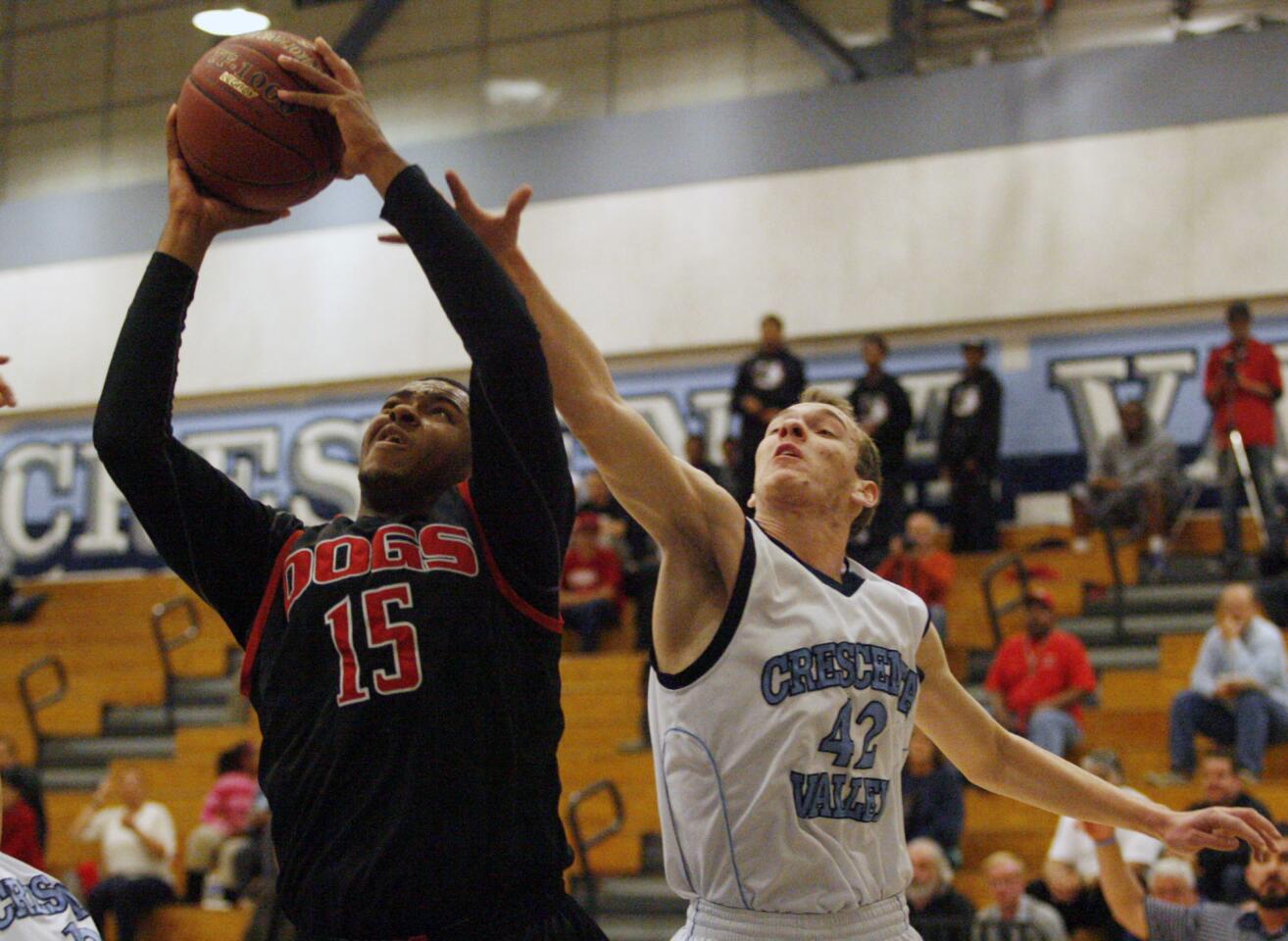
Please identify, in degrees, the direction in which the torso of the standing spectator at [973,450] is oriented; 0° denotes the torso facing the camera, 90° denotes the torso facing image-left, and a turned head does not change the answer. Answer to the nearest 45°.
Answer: approximately 45°

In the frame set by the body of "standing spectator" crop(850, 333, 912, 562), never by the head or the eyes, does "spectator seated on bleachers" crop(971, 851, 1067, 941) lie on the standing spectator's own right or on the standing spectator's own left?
on the standing spectator's own left

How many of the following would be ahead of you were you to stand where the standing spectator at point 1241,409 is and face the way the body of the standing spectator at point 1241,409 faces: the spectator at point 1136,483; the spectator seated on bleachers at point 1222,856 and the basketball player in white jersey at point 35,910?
2

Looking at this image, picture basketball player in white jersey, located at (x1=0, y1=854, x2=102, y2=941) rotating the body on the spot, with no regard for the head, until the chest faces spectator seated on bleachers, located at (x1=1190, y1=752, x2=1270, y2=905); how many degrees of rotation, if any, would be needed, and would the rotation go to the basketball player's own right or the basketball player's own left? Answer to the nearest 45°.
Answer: approximately 90° to the basketball player's own left

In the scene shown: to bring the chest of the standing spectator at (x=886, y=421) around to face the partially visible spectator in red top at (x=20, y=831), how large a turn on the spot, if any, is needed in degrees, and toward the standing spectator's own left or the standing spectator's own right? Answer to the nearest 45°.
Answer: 0° — they already face them

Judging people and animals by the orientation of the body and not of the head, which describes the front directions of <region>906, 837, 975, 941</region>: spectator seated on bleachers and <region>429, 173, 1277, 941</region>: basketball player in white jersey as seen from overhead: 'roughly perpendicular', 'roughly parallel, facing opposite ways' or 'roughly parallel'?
roughly perpendicular

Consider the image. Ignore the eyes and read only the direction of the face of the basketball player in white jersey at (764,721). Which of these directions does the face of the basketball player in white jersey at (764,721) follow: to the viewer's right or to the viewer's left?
to the viewer's left

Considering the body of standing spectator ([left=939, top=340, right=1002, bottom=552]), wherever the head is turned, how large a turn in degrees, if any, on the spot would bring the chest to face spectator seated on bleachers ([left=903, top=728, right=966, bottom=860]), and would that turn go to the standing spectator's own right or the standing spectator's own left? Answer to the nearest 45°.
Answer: approximately 45° to the standing spectator's own left

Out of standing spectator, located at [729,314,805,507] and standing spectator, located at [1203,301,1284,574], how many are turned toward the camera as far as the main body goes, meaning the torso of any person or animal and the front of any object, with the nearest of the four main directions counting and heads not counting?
2

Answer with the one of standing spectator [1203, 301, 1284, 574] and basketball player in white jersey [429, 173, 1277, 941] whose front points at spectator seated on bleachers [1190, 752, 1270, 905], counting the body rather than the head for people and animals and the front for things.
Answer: the standing spectator
